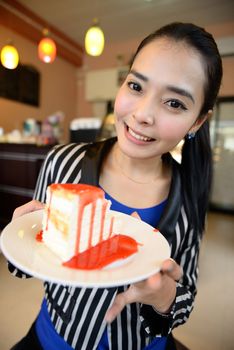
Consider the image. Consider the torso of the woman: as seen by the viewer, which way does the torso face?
toward the camera

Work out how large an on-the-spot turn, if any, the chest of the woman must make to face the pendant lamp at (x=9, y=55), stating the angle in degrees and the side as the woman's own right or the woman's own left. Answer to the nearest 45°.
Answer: approximately 135° to the woman's own right

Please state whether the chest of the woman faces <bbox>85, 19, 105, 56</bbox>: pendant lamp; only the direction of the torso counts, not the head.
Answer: no

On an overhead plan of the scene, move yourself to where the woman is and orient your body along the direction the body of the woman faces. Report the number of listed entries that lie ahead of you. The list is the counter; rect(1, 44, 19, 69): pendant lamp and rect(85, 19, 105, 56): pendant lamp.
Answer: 0

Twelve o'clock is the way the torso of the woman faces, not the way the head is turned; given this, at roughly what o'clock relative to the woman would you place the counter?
The counter is roughly at 5 o'clock from the woman.
